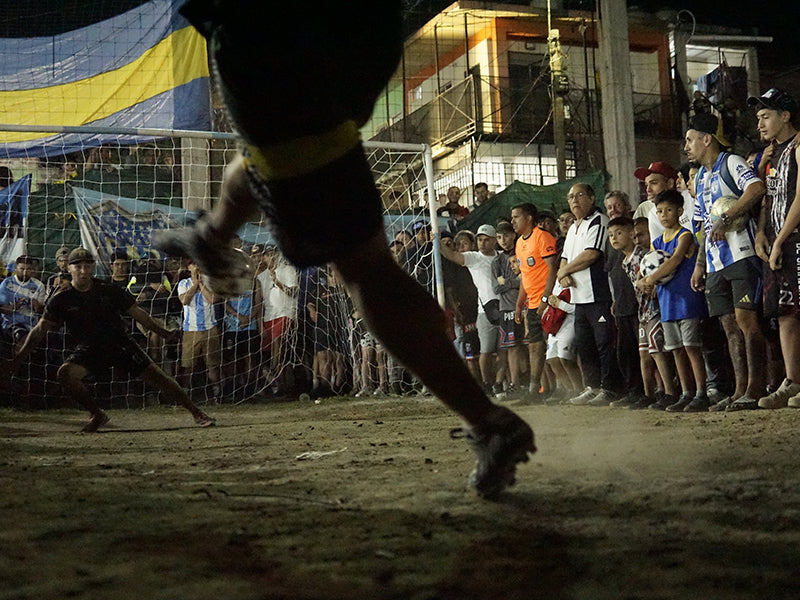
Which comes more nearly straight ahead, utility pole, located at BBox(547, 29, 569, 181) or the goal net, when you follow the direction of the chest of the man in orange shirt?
the goal net

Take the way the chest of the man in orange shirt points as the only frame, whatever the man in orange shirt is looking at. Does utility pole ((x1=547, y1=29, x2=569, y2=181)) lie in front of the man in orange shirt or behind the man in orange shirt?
behind

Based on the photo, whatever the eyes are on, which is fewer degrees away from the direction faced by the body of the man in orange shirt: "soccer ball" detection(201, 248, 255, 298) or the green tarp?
the soccer ball

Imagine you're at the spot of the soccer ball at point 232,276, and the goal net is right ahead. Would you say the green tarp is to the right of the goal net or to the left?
right

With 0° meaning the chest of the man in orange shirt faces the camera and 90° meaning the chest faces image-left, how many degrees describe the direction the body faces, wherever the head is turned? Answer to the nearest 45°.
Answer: approximately 45°

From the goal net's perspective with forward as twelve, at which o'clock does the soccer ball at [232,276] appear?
The soccer ball is roughly at 12 o'clock from the goal net.

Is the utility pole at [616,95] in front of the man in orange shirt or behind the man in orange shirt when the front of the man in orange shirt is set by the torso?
behind

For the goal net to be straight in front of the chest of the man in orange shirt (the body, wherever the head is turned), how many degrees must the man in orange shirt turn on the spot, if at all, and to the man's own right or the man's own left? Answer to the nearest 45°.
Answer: approximately 45° to the man's own right

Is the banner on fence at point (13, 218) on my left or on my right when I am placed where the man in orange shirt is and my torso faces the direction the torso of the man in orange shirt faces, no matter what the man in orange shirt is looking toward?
on my right

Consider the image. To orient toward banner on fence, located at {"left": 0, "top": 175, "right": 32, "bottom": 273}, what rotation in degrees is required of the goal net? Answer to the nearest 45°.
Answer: approximately 90° to its right
